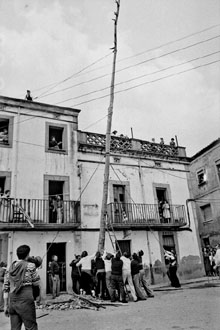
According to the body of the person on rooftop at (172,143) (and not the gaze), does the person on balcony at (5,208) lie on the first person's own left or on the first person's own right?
on the first person's own right

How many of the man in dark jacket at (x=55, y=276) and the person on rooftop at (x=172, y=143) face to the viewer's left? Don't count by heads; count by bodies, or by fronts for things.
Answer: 0

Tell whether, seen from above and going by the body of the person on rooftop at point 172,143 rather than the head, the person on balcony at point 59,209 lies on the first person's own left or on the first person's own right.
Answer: on the first person's own right

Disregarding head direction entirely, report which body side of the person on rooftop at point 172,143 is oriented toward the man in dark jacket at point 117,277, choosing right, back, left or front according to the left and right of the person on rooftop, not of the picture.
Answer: front

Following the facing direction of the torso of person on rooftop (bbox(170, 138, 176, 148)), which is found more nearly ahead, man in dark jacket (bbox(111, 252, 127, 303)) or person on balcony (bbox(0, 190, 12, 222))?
the man in dark jacket

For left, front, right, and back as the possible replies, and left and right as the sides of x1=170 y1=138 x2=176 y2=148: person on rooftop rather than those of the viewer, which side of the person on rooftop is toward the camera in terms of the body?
front

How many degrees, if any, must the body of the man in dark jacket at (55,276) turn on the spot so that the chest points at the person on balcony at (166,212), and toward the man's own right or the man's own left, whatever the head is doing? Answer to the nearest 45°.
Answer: approximately 90° to the man's own left

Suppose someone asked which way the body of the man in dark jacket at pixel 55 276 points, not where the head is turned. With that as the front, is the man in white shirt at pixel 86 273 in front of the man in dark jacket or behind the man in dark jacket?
in front

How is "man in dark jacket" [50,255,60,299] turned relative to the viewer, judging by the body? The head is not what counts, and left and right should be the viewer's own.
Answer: facing the viewer and to the right of the viewer
